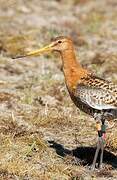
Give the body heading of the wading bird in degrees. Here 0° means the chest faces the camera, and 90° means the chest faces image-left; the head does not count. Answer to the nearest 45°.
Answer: approximately 90°
